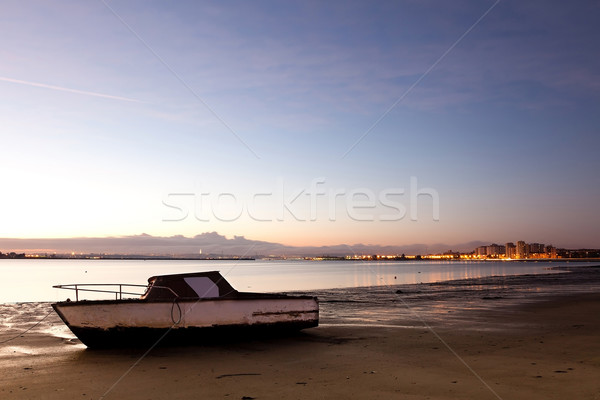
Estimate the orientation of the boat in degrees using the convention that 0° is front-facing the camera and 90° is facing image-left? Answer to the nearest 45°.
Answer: approximately 90°
